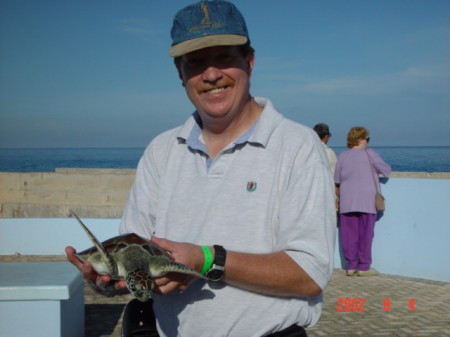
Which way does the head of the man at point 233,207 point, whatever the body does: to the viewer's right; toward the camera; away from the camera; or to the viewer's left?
toward the camera

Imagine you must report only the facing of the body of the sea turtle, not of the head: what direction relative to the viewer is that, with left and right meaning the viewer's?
facing the viewer

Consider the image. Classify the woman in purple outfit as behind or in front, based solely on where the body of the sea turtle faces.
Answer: behind
